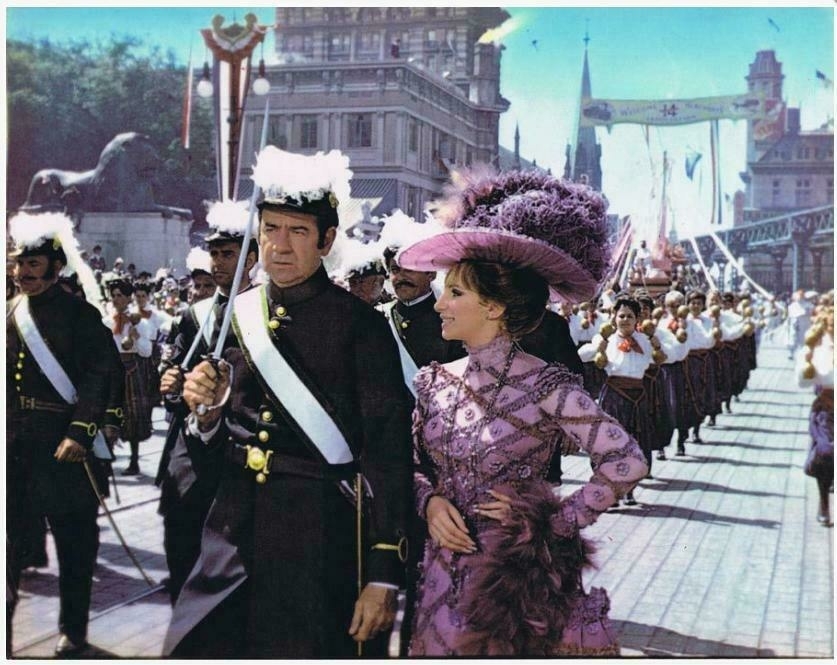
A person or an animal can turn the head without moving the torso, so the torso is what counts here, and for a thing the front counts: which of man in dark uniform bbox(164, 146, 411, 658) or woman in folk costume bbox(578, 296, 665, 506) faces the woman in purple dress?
the woman in folk costume

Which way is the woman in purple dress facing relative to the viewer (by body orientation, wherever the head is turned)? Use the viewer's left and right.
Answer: facing the viewer and to the left of the viewer

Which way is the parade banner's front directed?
toward the camera

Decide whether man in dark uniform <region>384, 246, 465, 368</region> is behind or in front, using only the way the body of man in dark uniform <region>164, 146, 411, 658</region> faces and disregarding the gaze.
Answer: behind

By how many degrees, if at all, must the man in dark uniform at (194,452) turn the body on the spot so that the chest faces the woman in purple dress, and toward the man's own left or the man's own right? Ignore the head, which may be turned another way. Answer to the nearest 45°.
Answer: approximately 90° to the man's own left

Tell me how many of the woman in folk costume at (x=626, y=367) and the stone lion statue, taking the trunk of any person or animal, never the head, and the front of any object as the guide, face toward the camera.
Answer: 1

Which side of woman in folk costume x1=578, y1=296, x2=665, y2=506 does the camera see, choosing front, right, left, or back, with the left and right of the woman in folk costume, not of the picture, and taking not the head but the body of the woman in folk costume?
front

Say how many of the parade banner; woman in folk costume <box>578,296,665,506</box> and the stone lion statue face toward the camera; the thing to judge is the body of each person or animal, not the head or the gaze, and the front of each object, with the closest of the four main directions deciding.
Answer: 2

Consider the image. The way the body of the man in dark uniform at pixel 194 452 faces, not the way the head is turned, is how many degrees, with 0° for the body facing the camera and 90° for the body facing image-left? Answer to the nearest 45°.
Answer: approximately 45°

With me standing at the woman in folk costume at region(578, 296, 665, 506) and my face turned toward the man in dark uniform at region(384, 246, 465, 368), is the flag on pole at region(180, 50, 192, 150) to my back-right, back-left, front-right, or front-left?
back-right

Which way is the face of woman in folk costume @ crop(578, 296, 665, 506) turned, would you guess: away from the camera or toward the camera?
toward the camera
